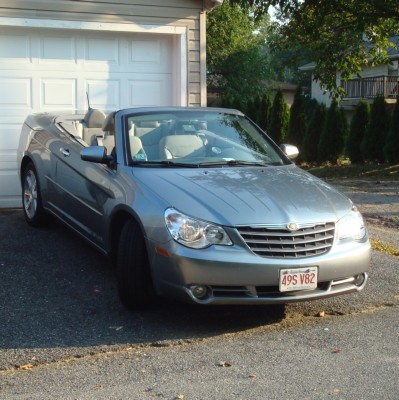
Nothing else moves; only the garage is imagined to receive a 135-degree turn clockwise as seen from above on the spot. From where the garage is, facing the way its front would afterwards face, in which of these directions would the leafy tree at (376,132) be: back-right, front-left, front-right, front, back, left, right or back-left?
right

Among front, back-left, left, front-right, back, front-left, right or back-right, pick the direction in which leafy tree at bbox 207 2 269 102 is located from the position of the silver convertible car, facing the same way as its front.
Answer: back-left

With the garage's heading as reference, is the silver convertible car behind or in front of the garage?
in front

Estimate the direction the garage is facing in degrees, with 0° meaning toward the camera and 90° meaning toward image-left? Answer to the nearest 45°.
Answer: approximately 0°

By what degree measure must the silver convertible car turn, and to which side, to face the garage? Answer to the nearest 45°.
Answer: approximately 135° to its left

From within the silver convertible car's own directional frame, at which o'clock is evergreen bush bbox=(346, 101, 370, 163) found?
The evergreen bush is roughly at 8 o'clock from the silver convertible car.

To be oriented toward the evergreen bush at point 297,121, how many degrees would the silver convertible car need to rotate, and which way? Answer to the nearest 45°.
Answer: approximately 135° to its left

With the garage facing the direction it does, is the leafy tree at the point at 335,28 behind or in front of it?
behind

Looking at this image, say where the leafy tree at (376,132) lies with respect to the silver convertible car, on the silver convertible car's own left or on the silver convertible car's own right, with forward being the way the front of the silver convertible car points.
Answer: on the silver convertible car's own left
